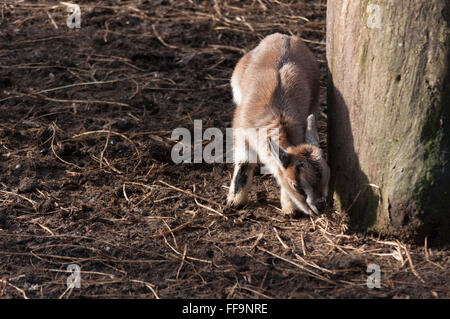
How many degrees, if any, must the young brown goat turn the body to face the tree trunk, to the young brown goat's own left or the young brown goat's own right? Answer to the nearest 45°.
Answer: approximately 45° to the young brown goat's own left

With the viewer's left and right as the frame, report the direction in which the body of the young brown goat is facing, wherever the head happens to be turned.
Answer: facing the viewer
